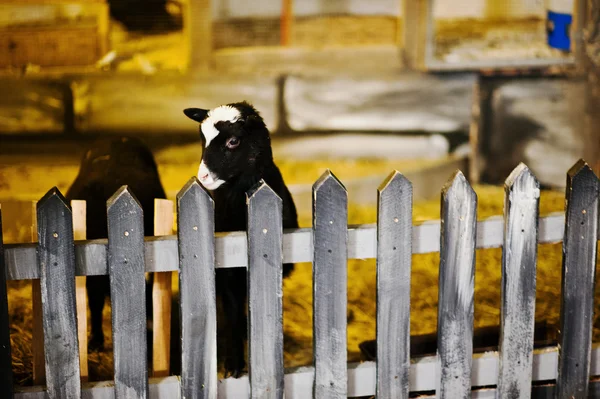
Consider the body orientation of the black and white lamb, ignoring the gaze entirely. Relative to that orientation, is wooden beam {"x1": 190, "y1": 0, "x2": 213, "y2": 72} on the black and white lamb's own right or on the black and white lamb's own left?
on the black and white lamb's own right

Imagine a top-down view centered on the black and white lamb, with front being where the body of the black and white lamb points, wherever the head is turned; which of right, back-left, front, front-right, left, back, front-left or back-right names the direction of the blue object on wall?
back

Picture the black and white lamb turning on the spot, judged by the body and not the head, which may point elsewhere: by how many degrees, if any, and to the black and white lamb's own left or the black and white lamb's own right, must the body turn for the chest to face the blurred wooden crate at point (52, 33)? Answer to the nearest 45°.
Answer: approximately 90° to the black and white lamb's own right

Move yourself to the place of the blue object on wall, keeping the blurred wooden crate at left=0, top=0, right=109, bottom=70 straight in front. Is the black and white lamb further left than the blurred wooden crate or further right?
left

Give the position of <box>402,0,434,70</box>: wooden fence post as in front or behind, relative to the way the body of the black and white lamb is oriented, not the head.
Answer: behind

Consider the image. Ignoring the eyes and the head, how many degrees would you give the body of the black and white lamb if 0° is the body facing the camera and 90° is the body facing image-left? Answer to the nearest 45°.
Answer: approximately 45°
